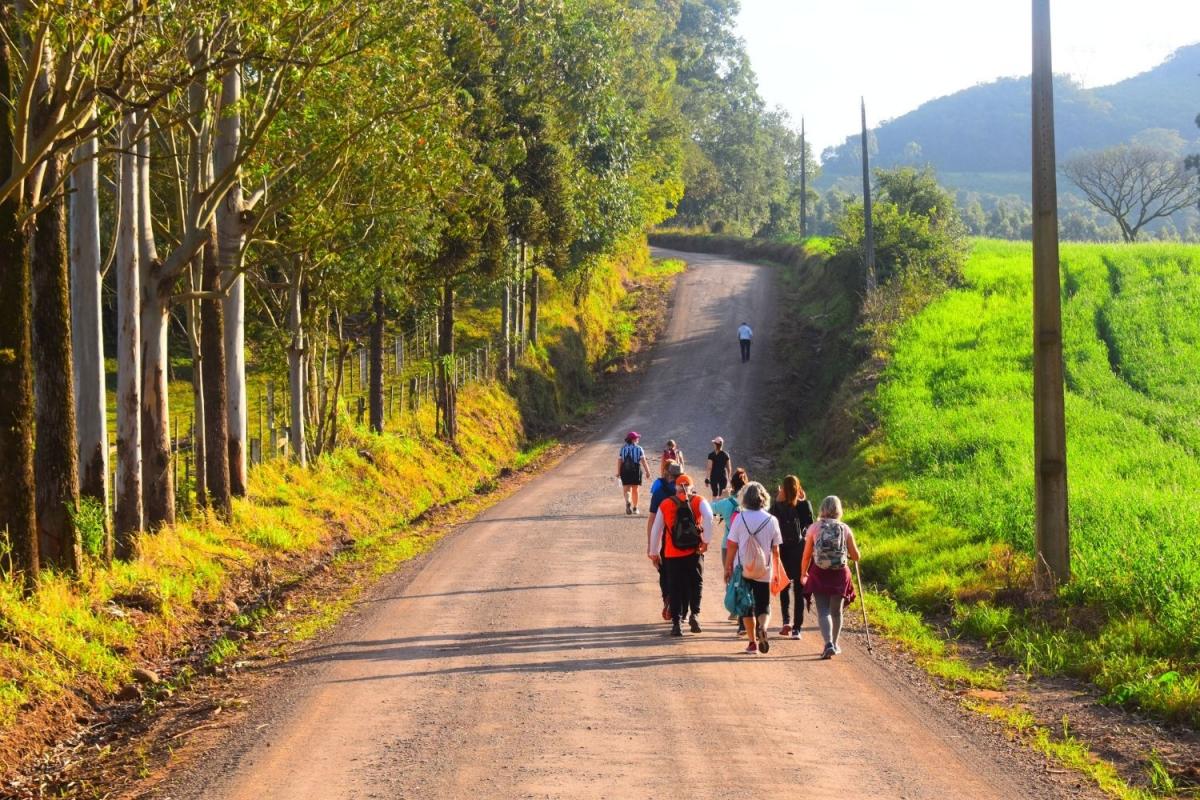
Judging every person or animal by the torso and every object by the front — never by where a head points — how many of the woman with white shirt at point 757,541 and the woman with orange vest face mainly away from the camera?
2

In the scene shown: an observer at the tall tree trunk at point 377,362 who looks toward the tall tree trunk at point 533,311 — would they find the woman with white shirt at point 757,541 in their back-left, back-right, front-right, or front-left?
back-right

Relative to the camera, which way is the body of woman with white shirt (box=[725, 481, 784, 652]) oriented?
away from the camera

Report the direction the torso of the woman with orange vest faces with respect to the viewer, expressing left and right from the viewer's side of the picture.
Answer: facing away from the viewer

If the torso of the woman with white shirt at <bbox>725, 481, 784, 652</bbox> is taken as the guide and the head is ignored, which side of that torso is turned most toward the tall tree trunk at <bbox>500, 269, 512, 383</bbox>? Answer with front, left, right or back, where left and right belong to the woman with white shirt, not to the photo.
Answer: front

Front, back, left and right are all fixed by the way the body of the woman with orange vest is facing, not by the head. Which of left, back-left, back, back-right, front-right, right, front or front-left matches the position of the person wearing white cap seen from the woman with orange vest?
front

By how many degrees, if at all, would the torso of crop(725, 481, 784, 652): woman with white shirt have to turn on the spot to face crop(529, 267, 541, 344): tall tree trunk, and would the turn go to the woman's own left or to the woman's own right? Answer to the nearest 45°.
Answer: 0° — they already face it

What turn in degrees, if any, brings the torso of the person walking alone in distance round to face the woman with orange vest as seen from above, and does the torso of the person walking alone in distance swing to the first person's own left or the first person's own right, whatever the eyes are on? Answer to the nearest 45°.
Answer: approximately 180°

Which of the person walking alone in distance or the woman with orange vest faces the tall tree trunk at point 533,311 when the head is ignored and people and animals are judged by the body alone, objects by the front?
the woman with orange vest

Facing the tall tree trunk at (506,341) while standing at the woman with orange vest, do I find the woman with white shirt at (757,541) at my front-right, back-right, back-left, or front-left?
back-right

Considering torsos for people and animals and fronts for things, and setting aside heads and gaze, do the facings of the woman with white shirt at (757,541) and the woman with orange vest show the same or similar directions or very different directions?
same or similar directions

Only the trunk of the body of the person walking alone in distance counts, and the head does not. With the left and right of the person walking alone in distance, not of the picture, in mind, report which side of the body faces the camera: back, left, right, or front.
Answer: back

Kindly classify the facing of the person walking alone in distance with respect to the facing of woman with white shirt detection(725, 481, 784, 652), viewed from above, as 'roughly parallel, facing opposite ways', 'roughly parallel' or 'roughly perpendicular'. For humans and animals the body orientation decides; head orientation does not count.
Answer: roughly parallel

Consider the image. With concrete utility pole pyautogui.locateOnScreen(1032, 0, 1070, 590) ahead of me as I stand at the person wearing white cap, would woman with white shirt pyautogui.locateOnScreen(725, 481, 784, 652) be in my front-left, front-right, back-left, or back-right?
front-right

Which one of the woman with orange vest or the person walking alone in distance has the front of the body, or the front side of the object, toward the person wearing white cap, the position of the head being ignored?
the woman with orange vest

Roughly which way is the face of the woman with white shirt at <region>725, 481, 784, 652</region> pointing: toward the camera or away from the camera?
away from the camera

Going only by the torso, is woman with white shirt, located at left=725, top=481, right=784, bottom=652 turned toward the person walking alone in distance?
yes

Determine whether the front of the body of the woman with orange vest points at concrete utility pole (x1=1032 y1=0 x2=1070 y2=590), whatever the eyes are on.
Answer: no

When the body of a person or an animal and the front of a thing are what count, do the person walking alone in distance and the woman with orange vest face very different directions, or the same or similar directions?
same or similar directions
